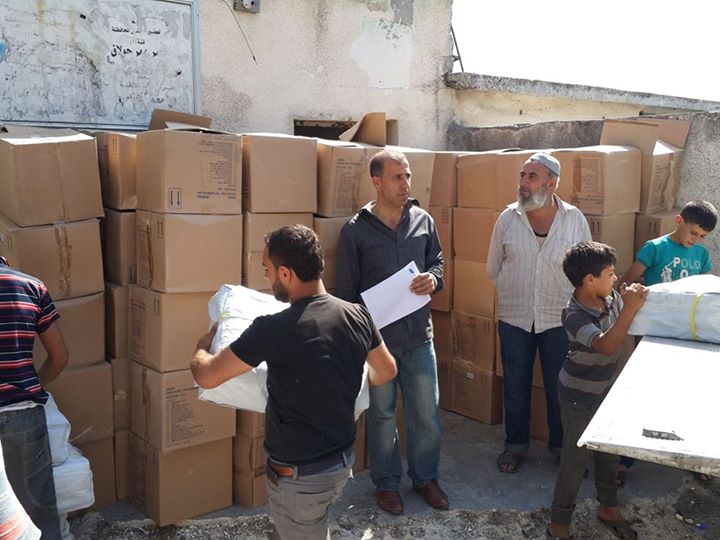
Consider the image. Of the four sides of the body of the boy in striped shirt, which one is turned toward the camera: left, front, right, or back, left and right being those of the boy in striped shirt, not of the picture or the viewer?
right

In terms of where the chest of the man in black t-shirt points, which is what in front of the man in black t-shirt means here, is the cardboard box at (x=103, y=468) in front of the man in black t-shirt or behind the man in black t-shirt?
in front

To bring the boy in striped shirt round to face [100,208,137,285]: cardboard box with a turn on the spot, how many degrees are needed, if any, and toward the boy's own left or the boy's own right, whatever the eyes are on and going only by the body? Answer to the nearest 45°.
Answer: approximately 180°

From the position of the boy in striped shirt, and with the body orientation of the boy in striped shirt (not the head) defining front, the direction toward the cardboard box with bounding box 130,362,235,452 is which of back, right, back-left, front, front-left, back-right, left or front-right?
back

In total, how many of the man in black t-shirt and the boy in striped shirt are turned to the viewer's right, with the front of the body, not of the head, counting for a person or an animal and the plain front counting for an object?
1

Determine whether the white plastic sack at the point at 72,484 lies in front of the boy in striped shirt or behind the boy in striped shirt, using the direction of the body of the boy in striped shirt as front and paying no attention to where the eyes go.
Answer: behind

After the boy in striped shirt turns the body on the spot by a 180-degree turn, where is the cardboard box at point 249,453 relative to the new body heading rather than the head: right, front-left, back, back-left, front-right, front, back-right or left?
front

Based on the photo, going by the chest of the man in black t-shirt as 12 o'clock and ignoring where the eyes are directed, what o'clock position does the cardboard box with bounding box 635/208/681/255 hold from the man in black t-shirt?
The cardboard box is roughly at 3 o'clock from the man in black t-shirt.

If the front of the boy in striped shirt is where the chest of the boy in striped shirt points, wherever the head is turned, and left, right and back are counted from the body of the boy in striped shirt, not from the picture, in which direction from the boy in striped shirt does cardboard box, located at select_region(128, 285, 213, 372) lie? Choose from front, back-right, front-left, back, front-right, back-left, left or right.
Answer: back
